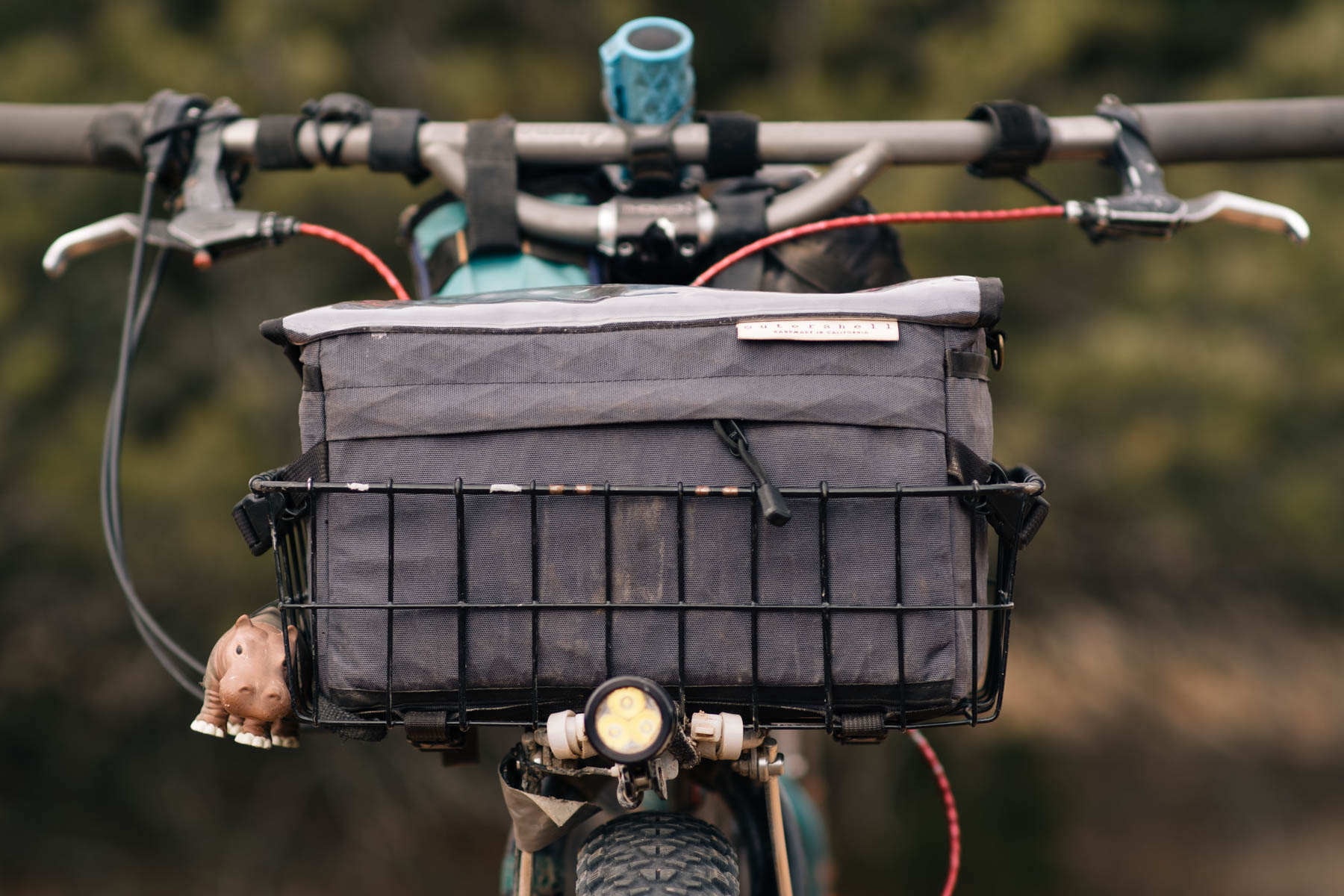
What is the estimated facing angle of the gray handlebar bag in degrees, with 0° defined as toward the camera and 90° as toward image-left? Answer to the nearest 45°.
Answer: approximately 0°

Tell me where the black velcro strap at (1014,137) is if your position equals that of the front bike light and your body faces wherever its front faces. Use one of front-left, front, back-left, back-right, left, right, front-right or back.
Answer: back-left

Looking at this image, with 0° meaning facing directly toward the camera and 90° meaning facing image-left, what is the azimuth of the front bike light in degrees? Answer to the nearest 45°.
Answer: approximately 0°

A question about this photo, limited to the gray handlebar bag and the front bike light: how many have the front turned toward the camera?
2
